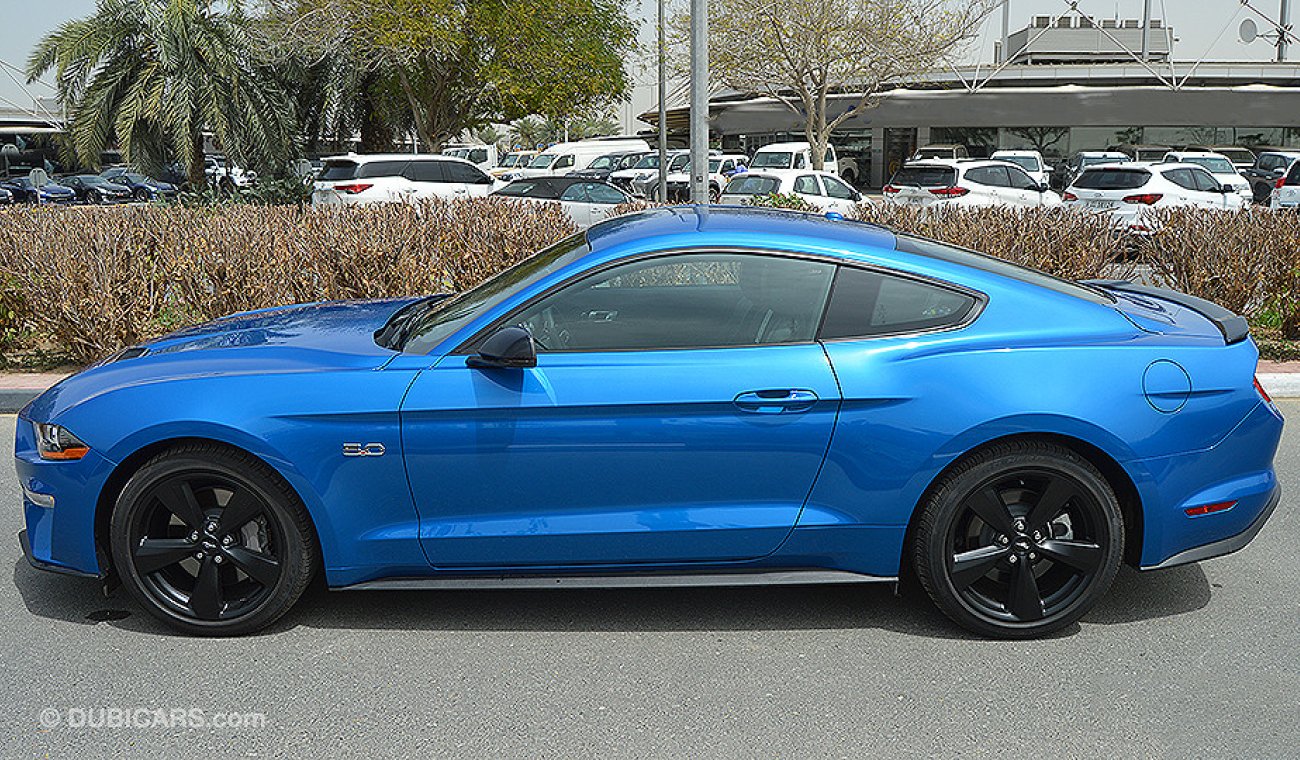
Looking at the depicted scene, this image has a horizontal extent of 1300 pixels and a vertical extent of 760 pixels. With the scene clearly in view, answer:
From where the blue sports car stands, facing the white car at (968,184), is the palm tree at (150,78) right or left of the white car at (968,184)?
left

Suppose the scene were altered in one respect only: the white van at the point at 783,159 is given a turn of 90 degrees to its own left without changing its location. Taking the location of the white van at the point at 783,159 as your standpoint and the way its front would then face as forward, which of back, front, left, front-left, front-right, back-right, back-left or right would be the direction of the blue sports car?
front-right

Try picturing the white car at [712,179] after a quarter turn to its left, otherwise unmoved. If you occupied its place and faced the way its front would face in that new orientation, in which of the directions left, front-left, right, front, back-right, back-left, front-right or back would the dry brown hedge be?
front-right

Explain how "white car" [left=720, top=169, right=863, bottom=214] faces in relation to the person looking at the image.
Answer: facing away from the viewer and to the right of the viewer

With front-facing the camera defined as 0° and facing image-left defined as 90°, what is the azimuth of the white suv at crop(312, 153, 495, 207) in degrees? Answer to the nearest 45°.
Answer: approximately 225°

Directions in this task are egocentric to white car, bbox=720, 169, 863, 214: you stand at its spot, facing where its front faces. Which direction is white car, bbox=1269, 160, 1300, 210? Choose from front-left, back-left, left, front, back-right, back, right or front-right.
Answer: front-right

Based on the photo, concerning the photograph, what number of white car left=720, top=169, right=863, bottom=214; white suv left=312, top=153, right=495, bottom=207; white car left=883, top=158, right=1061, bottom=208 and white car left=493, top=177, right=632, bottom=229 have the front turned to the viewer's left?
0

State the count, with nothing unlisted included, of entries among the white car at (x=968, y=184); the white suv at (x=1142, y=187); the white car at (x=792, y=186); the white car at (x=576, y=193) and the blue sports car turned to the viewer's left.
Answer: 1

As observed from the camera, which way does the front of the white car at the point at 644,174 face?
facing the viewer and to the left of the viewer

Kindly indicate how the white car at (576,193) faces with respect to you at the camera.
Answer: facing away from the viewer and to the right of the viewer

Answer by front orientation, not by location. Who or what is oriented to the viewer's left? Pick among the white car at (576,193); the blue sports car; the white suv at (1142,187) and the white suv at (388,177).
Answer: the blue sports car

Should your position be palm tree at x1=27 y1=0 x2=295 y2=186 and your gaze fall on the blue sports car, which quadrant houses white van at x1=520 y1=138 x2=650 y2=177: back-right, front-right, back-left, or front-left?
back-left

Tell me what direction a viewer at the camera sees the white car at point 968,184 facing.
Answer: facing away from the viewer and to the right of the viewer

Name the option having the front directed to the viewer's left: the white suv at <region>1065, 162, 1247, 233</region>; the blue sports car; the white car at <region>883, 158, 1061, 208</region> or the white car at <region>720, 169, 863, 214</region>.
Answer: the blue sports car

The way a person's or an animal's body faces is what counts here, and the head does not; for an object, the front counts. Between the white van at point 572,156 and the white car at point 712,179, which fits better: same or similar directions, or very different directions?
same or similar directions

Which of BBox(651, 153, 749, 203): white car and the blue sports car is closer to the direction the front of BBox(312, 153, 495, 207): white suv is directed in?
the white car

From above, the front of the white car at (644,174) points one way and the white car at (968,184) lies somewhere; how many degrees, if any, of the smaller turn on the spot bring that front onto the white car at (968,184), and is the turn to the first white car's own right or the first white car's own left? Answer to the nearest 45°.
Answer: approximately 90° to the first white car's own left
